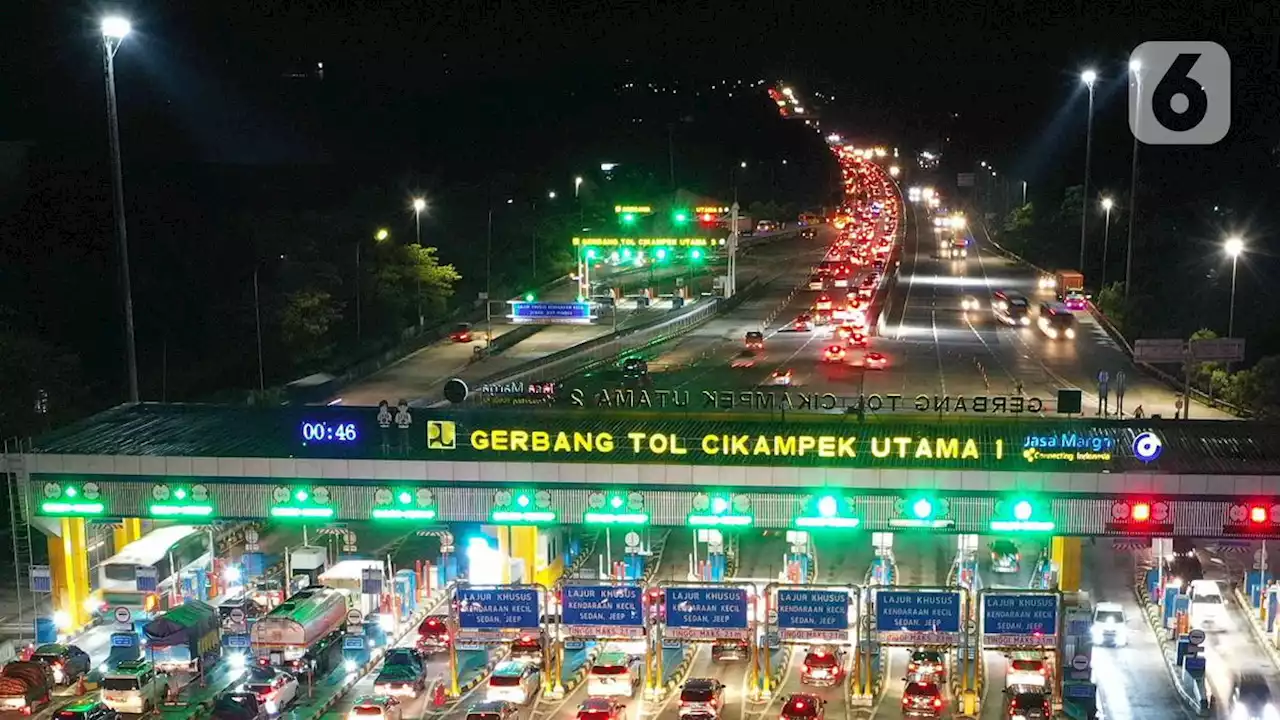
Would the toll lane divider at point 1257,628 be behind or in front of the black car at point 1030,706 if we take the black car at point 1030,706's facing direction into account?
in front

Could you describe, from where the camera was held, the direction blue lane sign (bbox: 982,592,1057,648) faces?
facing the viewer

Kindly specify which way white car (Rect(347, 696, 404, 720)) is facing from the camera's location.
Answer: facing away from the viewer

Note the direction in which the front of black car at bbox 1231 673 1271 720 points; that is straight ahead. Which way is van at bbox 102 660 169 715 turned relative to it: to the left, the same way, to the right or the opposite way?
the opposite way

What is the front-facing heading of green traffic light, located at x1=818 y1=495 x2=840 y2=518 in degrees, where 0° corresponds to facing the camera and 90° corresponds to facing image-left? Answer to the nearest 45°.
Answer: approximately 0°

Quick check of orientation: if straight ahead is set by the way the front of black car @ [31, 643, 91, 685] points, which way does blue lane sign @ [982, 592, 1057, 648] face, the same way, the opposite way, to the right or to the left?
the opposite way

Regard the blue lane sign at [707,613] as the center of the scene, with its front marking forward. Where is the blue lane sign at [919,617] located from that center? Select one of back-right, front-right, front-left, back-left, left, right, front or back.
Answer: left

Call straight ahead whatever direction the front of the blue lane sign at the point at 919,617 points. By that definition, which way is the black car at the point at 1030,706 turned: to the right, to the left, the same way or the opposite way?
the opposite way

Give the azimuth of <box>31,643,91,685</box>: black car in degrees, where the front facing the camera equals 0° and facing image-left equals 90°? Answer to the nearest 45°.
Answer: approximately 225°

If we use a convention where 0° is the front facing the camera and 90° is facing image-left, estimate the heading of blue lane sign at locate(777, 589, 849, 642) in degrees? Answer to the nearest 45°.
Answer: approximately 0°

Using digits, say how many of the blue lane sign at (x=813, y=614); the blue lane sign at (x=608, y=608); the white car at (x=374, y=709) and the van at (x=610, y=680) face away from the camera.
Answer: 2

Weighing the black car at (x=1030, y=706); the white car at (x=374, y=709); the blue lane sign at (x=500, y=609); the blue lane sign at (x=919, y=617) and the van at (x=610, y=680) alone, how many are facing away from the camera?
3

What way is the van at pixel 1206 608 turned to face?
toward the camera

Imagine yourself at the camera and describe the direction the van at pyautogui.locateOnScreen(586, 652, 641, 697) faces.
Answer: facing away from the viewer

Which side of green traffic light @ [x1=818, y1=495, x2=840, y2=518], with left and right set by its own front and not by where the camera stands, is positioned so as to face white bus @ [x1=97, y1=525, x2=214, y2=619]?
right

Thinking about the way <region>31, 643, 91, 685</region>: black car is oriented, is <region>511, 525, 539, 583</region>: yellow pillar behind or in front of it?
in front

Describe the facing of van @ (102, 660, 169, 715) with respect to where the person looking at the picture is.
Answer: facing away from the viewer and to the right of the viewer

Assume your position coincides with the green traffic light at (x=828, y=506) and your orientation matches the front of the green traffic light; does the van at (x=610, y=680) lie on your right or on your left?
on your right
